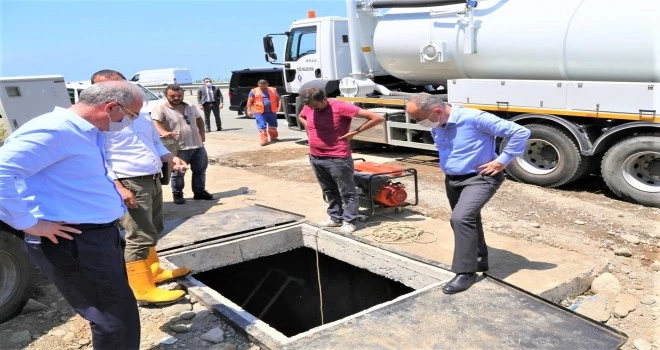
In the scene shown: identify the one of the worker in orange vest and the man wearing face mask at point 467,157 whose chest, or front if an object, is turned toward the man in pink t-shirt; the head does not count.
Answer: the worker in orange vest

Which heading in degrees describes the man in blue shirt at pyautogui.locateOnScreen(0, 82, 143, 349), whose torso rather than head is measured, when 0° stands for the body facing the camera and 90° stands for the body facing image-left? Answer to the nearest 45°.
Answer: approximately 270°

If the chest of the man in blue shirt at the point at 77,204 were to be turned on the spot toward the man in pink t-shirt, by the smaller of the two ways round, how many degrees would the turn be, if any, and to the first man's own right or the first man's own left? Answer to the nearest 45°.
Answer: approximately 45° to the first man's own left

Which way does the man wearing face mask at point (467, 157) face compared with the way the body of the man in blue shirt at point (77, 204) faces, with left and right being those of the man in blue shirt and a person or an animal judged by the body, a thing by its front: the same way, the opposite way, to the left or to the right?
the opposite way

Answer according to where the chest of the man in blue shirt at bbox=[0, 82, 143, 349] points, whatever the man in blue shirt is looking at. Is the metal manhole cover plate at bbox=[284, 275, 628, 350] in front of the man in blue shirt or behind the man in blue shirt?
in front

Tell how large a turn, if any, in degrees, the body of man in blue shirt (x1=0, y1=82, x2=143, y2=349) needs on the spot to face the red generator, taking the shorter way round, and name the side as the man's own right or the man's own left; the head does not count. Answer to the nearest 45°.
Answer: approximately 45° to the man's own left

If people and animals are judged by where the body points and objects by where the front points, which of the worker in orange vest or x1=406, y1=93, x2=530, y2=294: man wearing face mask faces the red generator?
the worker in orange vest

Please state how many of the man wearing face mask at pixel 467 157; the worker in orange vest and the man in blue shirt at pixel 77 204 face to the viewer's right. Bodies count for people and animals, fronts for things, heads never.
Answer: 1

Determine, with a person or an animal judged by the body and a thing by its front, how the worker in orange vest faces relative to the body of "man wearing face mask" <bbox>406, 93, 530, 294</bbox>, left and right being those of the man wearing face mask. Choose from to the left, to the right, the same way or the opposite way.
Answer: to the left

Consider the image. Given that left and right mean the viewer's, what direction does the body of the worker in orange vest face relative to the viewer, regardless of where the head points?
facing the viewer

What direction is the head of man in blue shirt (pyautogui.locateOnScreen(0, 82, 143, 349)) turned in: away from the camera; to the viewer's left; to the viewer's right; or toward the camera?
to the viewer's right

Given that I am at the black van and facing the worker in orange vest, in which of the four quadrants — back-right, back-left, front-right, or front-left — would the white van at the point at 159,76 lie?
back-right

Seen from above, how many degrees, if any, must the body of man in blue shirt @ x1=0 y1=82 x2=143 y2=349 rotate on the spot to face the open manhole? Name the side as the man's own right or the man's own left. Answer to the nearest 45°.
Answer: approximately 45° to the man's own left

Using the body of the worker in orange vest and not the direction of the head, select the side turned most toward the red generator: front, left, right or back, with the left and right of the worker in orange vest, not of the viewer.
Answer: front

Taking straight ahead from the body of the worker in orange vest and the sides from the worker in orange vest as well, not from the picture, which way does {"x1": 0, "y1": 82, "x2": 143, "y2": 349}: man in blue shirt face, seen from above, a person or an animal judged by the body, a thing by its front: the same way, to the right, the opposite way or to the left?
to the left

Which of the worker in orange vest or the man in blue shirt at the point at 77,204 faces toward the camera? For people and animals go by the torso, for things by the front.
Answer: the worker in orange vest
